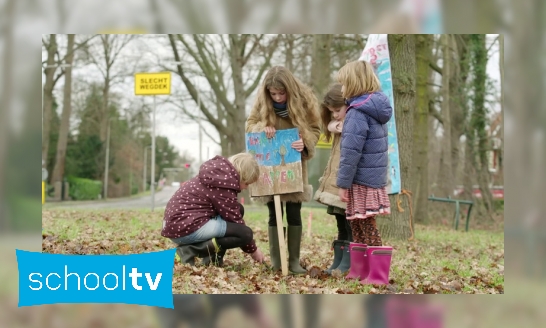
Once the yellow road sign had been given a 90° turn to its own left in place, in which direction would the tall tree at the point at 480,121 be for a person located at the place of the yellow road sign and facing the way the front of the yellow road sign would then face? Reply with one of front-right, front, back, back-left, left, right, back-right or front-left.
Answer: front

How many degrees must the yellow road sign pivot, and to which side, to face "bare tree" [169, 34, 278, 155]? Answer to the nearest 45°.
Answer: approximately 90° to its left

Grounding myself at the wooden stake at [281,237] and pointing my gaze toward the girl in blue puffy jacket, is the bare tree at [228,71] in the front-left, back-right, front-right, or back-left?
back-left

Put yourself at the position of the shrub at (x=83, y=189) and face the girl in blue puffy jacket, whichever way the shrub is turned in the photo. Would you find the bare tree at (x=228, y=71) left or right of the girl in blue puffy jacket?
left

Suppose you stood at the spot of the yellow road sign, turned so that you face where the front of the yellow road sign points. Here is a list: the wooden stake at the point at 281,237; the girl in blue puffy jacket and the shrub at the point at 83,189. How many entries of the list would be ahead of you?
2

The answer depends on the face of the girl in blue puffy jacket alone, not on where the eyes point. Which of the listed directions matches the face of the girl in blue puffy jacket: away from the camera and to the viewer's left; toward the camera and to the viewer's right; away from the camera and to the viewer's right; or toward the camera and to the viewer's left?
away from the camera and to the viewer's left

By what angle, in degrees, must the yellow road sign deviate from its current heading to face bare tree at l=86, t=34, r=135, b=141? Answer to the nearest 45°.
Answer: approximately 135° to its right

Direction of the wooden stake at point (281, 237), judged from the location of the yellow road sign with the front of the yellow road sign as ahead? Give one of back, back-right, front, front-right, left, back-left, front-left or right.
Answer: front

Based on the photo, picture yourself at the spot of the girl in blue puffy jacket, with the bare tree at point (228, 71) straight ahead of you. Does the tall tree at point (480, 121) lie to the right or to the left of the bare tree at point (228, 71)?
right

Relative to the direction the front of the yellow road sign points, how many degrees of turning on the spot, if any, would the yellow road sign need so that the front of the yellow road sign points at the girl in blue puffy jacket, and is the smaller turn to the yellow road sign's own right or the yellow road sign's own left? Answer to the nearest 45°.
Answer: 0° — it already faces them

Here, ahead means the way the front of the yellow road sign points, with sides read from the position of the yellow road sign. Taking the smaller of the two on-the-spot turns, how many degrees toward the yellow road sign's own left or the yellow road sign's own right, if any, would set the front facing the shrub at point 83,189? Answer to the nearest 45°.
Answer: approximately 135° to the yellow road sign's own right

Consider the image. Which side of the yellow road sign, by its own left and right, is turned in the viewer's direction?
front

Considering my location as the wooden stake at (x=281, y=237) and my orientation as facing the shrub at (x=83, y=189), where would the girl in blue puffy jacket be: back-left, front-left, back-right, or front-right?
back-right
